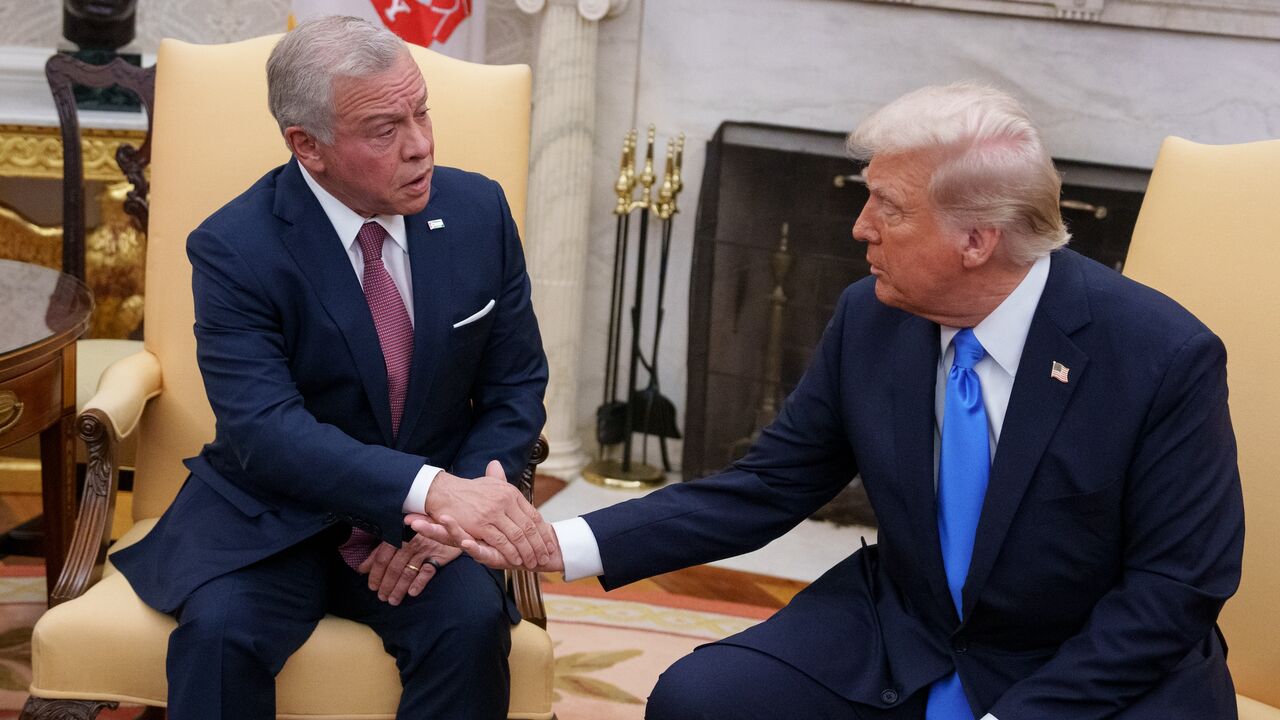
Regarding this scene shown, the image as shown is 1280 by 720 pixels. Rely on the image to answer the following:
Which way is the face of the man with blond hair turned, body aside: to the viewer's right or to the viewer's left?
to the viewer's left

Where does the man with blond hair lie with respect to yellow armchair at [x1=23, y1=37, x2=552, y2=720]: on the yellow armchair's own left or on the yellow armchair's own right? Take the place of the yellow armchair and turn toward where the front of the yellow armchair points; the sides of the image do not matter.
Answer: on the yellow armchair's own left

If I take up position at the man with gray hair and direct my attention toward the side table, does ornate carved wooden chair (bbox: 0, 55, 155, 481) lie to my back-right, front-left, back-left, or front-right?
front-right

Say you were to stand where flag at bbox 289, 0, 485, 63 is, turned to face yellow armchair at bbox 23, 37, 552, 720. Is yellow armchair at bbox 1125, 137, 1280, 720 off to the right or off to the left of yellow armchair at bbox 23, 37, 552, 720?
left

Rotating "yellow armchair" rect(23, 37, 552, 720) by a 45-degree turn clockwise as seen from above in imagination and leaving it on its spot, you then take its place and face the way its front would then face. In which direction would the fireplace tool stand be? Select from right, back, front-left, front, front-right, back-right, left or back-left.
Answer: back

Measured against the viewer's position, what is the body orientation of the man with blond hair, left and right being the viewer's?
facing the viewer and to the left of the viewer

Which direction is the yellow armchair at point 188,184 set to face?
toward the camera

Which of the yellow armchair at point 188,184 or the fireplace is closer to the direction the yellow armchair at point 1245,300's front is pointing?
the yellow armchair

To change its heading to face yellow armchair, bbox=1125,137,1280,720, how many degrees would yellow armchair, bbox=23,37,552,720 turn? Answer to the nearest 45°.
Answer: approximately 45° to its left

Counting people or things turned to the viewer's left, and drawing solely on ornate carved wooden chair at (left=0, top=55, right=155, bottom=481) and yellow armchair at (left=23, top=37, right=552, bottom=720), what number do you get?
0

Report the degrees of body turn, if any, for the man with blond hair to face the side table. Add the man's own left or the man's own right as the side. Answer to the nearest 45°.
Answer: approximately 45° to the man's own right

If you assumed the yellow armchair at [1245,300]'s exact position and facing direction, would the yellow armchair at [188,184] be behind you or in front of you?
in front

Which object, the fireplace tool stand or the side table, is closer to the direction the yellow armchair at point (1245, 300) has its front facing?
the side table

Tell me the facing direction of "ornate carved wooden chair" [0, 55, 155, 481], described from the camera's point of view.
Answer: facing the viewer and to the right of the viewer

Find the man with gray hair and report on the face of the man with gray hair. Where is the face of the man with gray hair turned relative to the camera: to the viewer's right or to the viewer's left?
to the viewer's right

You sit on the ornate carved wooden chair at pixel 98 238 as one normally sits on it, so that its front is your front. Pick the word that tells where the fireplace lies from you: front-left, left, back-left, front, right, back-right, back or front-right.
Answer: front-left

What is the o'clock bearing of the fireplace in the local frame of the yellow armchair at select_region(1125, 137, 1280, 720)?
The fireplace is roughly at 3 o'clock from the yellow armchair.
